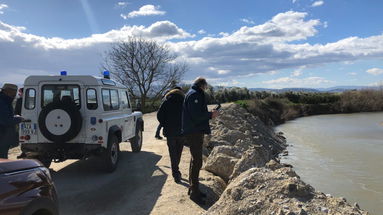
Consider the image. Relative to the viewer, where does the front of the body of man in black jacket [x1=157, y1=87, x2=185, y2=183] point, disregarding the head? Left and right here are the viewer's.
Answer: facing away from the viewer and to the right of the viewer

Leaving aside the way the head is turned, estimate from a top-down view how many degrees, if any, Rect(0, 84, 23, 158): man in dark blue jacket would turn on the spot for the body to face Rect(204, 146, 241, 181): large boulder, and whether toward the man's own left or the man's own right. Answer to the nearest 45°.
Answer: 0° — they already face it

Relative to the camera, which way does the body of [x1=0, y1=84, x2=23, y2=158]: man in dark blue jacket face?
to the viewer's right

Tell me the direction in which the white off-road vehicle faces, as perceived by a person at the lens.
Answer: facing away from the viewer and to the right of the viewer

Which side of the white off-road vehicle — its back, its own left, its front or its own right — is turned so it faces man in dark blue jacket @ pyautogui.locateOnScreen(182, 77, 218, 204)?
right
